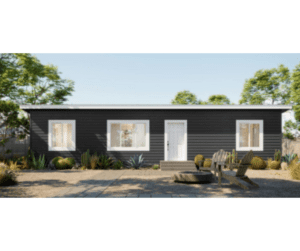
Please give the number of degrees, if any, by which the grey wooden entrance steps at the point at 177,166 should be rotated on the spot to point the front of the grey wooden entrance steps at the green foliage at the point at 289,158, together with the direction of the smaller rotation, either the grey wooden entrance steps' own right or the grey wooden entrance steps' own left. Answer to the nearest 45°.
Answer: approximately 90° to the grey wooden entrance steps' own left

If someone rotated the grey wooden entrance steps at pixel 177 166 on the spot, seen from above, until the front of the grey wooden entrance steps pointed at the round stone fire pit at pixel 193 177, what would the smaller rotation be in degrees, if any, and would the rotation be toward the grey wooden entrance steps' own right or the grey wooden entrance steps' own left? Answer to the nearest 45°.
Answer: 0° — it already faces it

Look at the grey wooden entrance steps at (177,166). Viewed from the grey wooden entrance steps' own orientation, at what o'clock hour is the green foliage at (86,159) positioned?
The green foliage is roughly at 3 o'clock from the grey wooden entrance steps.

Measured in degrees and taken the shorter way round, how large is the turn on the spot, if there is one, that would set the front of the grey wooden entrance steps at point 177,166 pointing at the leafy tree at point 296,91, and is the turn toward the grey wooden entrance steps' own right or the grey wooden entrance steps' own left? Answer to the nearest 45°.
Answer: approximately 135° to the grey wooden entrance steps' own left

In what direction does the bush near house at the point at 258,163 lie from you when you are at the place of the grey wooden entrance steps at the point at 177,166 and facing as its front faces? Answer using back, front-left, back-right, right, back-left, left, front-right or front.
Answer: left

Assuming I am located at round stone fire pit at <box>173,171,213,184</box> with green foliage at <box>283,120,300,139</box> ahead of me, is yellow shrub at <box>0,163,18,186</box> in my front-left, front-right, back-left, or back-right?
back-left

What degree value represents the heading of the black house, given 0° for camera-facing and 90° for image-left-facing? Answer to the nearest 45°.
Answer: approximately 0°

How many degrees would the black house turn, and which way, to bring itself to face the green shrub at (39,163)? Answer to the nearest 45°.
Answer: approximately 90° to its right

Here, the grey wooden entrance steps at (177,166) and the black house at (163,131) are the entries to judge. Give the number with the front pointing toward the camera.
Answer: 2

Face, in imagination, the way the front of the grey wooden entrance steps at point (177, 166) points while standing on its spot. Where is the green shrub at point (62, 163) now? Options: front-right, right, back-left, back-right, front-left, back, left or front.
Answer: right

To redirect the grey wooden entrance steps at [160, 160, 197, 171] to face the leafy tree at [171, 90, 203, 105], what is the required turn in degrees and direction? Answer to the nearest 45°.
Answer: approximately 180°

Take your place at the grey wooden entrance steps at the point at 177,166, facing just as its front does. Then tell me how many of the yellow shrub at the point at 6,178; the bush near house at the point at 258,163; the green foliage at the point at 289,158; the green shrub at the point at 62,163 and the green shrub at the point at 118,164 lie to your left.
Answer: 2

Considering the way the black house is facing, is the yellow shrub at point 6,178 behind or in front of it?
in front
